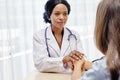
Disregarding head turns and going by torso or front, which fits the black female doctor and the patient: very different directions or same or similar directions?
very different directions

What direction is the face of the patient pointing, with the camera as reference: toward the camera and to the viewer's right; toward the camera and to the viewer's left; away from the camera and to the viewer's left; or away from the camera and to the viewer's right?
away from the camera and to the viewer's left

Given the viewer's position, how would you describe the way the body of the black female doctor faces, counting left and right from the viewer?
facing the viewer and to the right of the viewer

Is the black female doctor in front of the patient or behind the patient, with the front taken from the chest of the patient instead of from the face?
in front

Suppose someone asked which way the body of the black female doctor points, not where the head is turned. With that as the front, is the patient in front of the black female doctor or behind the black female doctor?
in front

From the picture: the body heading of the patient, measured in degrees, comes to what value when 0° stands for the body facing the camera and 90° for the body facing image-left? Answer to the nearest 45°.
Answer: approximately 135°
